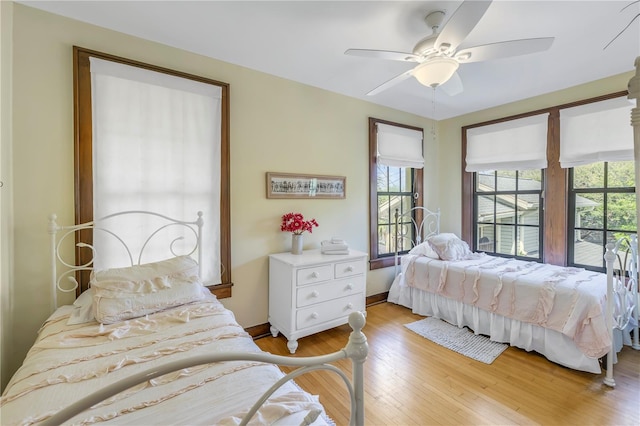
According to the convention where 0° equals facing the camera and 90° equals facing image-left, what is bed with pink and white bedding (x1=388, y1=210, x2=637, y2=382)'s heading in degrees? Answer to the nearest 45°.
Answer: approximately 315°

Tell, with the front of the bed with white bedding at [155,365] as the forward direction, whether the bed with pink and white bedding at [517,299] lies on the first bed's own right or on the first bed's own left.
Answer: on the first bed's own left

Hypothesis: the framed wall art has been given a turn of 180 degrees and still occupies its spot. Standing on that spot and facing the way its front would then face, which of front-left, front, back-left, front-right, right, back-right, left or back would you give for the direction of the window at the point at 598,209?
back-right

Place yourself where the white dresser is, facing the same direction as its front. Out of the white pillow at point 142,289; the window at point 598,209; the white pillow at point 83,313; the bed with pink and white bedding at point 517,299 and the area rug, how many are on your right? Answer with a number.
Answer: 2

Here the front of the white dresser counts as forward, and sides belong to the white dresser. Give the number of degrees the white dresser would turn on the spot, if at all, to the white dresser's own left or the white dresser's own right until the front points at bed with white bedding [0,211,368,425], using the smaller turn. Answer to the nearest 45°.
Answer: approximately 45° to the white dresser's own right

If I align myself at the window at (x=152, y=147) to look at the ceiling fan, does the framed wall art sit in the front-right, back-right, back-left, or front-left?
front-left

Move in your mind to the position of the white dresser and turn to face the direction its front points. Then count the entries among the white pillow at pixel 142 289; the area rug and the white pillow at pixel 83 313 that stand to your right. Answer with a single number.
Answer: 2

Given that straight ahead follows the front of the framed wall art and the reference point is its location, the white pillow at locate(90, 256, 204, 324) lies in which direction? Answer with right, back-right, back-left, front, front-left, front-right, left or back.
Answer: right

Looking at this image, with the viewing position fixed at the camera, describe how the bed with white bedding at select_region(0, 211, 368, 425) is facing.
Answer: facing the viewer and to the right of the viewer

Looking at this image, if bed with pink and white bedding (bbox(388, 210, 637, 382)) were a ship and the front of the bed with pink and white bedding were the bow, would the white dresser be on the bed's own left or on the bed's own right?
on the bed's own right

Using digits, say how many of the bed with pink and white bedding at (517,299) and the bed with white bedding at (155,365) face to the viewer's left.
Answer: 0

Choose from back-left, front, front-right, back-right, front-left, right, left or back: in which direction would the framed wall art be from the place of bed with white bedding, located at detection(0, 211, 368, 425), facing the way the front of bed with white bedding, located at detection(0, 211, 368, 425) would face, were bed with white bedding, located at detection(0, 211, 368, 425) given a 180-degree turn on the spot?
right

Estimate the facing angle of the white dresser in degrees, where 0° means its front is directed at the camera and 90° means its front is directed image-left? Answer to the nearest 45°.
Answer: approximately 315°

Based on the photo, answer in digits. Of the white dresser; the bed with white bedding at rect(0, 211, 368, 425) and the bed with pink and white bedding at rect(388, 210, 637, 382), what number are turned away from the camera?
0

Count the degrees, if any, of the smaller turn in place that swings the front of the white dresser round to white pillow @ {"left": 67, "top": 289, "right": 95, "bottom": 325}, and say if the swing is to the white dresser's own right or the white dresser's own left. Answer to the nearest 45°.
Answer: approximately 90° to the white dresser's own right

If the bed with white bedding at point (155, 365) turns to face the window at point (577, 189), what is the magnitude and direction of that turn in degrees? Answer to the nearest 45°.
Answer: approximately 45° to its left

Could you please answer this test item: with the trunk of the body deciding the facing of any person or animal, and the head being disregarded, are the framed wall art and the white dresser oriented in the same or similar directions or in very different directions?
same or similar directions

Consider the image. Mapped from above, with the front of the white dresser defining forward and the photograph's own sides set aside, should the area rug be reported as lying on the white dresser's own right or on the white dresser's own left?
on the white dresser's own left
